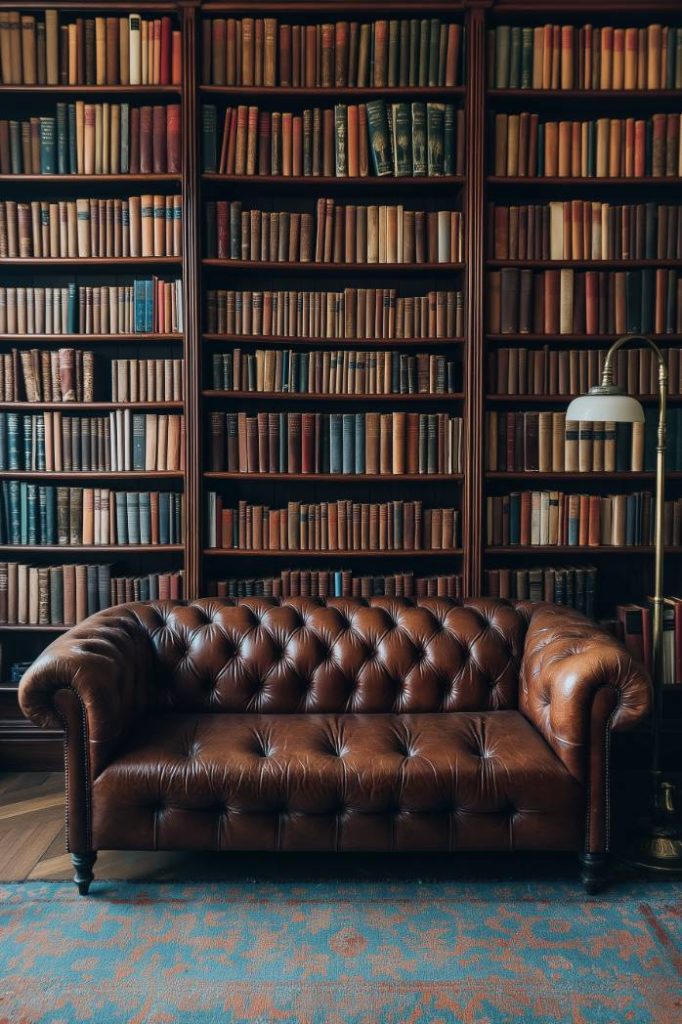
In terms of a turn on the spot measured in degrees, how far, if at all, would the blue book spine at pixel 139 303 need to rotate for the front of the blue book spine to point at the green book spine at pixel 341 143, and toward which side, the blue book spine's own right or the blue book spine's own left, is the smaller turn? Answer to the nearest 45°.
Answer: approximately 90° to the blue book spine's own left

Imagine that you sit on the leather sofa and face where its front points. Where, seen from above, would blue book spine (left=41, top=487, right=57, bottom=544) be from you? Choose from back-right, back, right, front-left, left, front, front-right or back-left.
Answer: back-right
